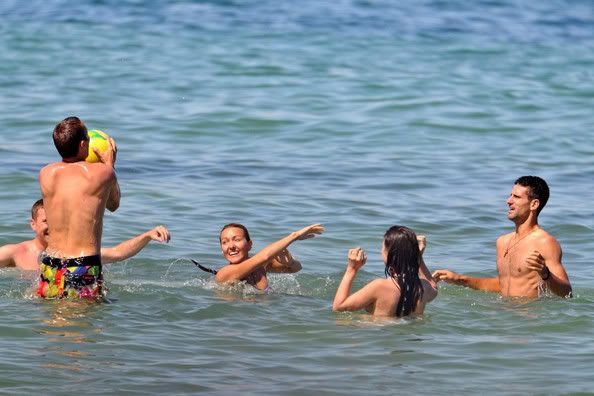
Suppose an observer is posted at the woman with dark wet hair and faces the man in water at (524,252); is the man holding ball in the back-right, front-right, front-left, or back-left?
back-left

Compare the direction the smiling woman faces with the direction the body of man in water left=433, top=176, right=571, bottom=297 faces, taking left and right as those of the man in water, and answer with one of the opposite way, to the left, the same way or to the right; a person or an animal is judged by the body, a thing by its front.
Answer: to the left

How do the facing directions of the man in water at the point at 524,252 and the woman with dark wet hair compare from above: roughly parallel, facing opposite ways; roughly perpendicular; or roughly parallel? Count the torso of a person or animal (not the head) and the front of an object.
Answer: roughly perpendicular

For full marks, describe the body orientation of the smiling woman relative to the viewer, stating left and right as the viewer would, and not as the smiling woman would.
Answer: facing the viewer and to the right of the viewer

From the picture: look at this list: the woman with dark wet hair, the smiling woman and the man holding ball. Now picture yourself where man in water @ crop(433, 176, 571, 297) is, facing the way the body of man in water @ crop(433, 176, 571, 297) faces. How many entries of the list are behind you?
0

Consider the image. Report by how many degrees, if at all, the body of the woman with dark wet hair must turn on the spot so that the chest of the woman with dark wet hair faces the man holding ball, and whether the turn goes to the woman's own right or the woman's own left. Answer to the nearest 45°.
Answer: approximately 45° to the woman's own left

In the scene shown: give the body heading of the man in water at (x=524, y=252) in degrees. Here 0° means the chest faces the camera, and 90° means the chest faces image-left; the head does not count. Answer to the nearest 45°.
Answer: approximately 45°

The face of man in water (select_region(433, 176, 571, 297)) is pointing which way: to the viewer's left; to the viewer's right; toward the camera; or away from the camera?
to the viewer's left

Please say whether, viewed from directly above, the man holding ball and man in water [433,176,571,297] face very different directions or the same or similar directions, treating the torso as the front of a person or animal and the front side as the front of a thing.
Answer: very different directions

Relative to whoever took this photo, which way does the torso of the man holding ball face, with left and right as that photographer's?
facing away from the viewer and to the right of the viewer

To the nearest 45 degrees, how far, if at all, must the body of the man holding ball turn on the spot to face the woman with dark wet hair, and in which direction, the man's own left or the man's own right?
approximately 45° to the man's own right

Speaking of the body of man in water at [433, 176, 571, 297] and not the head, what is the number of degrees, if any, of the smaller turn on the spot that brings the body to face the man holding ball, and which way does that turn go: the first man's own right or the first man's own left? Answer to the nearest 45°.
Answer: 0° — they already face them

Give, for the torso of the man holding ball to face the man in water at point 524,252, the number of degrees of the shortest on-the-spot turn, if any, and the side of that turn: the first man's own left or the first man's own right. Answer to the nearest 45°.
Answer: approximately 45° to the first man's own right

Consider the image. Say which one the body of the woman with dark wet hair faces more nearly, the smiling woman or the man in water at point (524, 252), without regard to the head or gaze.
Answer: the smiling woman

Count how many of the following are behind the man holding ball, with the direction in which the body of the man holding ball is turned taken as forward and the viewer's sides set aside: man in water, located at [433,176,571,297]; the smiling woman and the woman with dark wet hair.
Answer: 0

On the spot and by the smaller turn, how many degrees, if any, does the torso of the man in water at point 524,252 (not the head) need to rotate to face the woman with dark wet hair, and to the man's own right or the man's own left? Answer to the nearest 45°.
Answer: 0° — they already face them

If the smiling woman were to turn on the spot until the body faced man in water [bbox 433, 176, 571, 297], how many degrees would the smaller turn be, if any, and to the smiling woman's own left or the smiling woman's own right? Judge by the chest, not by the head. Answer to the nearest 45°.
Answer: approximately 45° to the smiling woman's own left

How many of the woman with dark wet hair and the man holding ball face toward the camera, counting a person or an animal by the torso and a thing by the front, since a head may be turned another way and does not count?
0

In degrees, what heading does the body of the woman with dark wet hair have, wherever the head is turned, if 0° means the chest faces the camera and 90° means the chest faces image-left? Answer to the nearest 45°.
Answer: approximately 135°

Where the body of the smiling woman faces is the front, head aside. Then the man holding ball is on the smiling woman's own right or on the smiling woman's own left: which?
on the smiling woman's own right
